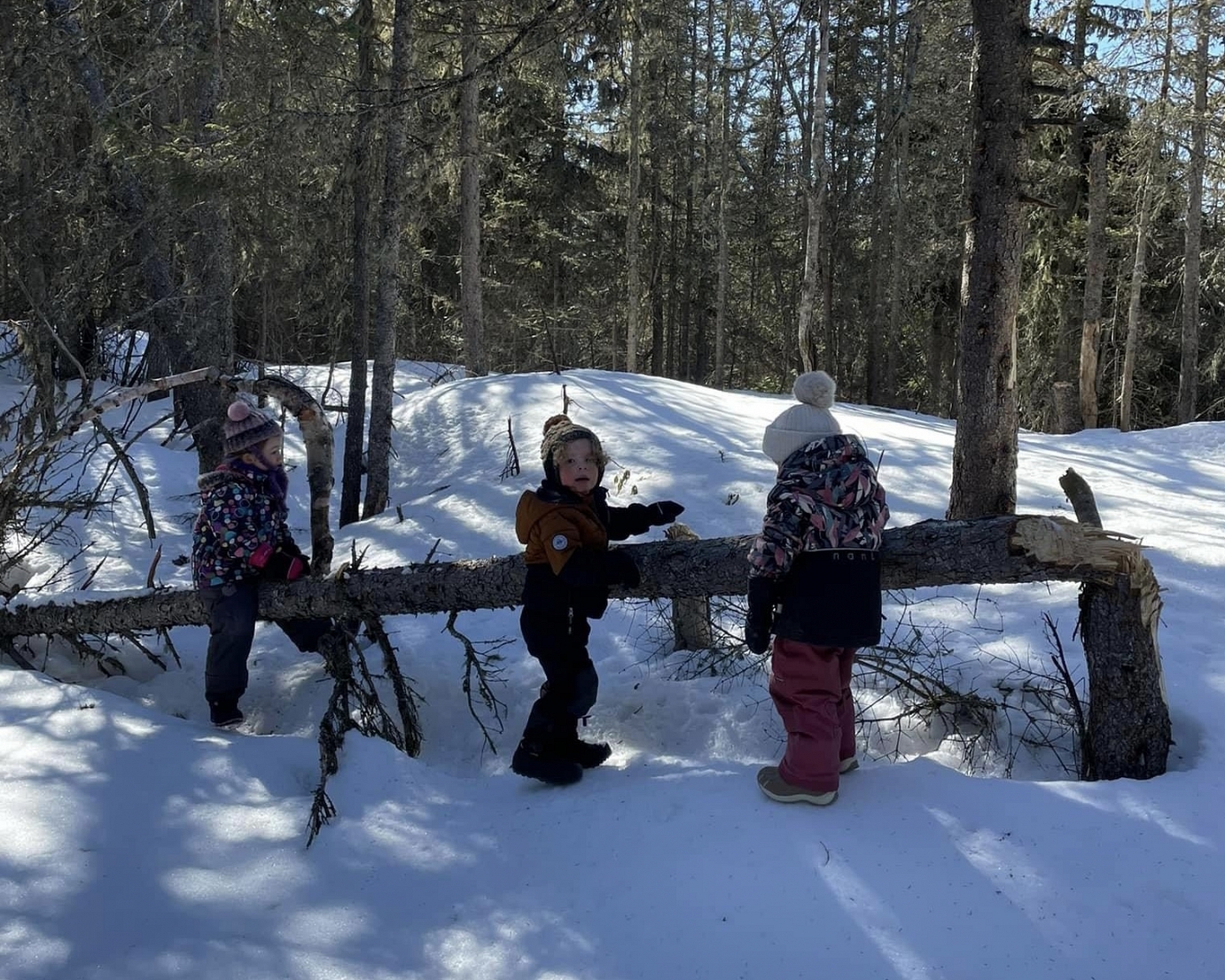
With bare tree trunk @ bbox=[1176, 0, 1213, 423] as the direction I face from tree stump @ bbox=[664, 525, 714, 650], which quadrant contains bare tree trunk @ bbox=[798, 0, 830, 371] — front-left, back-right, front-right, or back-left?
front-left

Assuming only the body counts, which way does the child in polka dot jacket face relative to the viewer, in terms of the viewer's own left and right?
facing to the right of the viewer

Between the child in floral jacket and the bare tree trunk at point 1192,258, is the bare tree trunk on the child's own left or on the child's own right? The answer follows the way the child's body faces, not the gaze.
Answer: on the child's own right

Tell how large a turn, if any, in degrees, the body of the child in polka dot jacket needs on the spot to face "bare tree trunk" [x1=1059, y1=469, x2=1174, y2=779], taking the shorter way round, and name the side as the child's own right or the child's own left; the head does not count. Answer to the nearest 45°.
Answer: approximately 45° to the child's own right

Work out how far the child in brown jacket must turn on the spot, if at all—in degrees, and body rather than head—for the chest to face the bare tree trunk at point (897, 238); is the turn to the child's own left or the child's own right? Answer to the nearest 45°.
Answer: approximately 90° to the child's own left

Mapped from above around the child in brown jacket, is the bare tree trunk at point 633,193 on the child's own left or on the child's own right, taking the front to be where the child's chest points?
on the child's own left

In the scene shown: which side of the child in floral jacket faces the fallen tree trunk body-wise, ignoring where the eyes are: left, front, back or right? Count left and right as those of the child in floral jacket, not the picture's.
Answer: front

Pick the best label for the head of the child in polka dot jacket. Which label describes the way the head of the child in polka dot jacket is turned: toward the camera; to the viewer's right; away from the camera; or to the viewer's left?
to the viewer's right

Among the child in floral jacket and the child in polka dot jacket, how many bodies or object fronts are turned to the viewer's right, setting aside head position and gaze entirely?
1

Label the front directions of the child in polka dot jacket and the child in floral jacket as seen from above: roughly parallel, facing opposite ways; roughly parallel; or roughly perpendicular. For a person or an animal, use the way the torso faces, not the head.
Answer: roughly perpendicular

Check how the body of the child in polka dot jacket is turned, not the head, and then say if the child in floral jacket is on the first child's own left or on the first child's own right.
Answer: on the first child's own right

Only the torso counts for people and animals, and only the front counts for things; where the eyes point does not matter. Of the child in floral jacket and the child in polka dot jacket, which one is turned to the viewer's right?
the child in polka dot jacket
